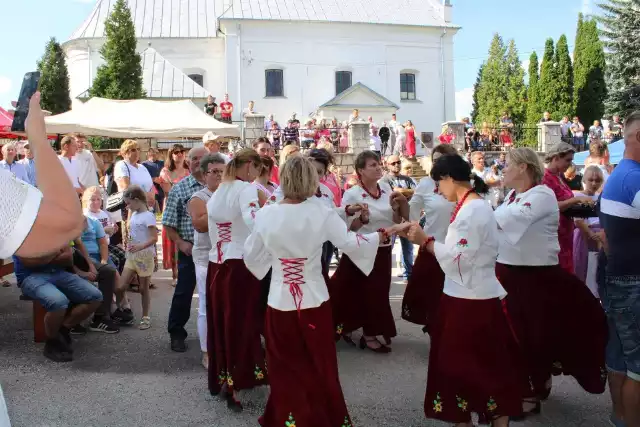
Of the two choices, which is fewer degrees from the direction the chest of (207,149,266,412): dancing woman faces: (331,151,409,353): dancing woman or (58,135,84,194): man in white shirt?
the dancing woman

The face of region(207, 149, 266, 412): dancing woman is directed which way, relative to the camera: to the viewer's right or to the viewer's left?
to the viewer's right

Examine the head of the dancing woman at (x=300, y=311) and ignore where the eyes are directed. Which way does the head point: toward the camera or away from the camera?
away from the camera

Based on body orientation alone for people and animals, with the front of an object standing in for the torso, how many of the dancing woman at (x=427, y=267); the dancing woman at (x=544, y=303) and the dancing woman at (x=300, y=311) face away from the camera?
1

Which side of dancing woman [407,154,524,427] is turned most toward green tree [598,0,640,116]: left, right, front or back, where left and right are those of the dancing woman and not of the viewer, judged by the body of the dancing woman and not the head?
right

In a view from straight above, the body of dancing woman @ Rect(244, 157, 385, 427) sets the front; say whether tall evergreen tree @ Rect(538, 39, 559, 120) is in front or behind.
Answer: in front

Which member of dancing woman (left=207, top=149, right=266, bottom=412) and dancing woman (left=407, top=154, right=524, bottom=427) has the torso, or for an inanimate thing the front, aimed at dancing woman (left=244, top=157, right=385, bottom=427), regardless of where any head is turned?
dancing woman (left=407, top=154, right=524, bottom=427)

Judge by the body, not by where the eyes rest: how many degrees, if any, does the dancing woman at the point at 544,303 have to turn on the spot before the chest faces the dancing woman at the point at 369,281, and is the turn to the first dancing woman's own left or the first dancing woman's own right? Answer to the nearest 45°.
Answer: approximately 45° to the first dancing woman's own right

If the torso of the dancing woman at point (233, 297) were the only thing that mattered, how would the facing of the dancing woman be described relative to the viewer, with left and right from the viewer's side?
facing away from the viewer and to the right of the viewer

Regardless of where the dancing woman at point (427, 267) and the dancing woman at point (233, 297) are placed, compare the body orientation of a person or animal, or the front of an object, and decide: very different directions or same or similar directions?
very different directions

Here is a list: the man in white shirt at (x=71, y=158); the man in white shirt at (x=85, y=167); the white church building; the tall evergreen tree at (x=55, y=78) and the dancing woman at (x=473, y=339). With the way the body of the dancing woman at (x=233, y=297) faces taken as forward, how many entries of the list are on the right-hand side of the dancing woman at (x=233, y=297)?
1

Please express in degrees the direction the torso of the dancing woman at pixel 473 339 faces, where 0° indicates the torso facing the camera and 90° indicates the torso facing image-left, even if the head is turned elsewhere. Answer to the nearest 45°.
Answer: approximately 90°

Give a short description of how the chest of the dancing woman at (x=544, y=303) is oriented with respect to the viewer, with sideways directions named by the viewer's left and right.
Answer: facing to the left of the viewer

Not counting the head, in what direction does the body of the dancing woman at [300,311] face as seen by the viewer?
away from the camera

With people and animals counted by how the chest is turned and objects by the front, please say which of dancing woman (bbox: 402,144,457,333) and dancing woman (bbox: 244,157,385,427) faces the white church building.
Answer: dancing woman (bbox: 244,157,385,427)
